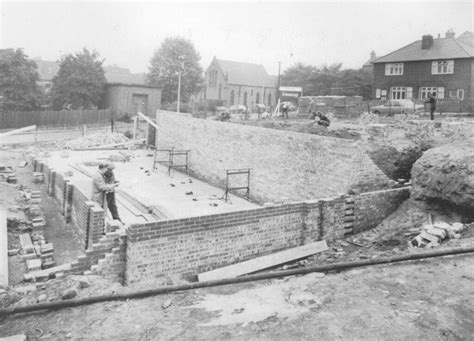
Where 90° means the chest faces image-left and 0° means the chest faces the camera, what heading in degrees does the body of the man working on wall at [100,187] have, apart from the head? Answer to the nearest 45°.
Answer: approximately 270°

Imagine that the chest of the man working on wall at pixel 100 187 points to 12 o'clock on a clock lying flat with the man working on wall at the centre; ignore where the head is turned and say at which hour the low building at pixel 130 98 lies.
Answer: The low building is roughly at 9 o'clock from the man working on wall.

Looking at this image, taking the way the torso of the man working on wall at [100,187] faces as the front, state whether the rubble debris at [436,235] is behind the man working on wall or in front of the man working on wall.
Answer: in front

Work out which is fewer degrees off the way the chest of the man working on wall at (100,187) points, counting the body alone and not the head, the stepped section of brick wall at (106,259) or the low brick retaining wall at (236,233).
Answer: the low brick retaining wall

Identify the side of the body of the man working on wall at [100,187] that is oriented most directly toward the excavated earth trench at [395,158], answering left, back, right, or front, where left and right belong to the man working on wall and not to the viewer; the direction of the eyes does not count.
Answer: front

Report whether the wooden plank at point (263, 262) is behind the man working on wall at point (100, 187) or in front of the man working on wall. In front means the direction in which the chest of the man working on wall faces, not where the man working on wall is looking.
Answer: in front

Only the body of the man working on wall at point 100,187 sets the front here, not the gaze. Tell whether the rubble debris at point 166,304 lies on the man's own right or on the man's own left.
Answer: on the man's own right

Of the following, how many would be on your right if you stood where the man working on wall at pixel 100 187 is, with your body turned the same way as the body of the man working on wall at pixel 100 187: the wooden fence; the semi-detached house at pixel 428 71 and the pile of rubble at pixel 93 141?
0

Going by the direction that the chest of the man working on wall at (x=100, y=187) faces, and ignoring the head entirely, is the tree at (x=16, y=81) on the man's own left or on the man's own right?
on the man's own left

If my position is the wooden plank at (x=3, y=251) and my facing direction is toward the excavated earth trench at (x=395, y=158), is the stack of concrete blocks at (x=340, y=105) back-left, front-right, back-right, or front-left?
front-left

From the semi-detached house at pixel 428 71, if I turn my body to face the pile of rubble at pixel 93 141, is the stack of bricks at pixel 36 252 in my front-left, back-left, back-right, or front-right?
front-left
